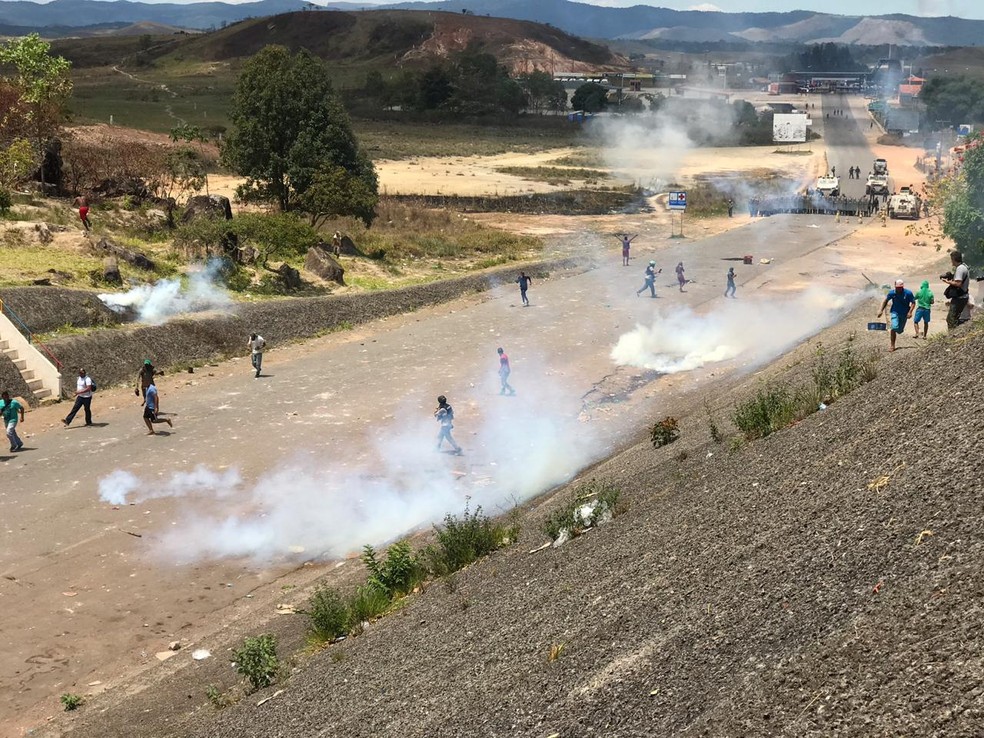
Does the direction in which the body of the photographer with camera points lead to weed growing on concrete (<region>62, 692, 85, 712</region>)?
no

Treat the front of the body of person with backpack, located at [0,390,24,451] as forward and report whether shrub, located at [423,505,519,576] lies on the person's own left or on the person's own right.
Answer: on the person's own left

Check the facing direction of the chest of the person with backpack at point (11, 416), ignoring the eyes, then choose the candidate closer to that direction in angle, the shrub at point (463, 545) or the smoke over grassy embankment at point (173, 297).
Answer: the shrub

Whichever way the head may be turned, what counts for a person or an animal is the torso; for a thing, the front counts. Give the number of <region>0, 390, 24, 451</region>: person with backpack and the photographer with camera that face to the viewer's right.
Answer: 0

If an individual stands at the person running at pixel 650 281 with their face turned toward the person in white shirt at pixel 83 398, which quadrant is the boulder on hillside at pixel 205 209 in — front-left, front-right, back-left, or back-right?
front-right

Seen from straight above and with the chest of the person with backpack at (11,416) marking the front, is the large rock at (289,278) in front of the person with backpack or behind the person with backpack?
behind

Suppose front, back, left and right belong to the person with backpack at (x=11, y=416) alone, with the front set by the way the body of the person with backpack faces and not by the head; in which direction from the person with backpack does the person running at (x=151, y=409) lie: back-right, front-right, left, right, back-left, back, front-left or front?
back-left

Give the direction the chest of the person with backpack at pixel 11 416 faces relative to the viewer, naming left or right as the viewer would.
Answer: facing the viewer and to the left of the viewer

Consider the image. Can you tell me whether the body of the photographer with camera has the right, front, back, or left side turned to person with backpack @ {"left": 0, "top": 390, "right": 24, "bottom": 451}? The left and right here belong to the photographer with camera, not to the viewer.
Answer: front

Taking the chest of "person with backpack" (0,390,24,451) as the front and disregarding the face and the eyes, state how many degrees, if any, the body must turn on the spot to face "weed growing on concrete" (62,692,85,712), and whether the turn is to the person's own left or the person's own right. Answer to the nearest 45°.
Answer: approximately 45° to the person's own left

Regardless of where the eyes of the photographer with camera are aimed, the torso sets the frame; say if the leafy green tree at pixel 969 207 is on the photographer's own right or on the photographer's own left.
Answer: on the photographer's own right

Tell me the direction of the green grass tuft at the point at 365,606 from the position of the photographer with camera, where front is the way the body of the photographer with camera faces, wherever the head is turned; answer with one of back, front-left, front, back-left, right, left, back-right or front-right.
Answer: front-left

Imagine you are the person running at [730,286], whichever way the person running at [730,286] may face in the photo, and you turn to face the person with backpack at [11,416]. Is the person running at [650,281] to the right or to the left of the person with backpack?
right

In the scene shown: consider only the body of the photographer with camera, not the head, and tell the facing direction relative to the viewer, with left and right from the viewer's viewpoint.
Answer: facing to the left of the viewer

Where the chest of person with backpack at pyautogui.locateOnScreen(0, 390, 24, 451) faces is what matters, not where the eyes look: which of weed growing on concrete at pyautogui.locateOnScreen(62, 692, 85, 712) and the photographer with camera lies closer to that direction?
the weed growing on concrete

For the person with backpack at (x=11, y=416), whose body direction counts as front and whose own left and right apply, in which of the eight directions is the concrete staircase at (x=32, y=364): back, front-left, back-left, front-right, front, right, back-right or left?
back-right
